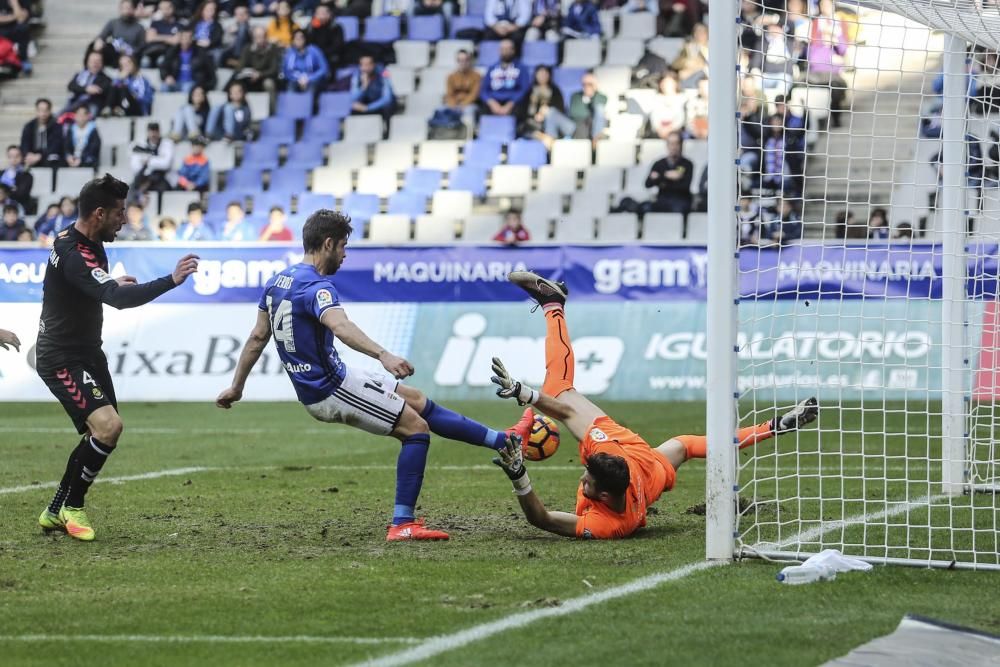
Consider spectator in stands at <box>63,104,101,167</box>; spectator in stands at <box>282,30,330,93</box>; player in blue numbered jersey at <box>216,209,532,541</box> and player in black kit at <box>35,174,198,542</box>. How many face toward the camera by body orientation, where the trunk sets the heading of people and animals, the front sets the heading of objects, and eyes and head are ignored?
2

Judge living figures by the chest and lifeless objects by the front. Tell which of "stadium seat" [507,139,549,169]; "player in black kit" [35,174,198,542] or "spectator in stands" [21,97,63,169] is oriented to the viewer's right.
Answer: the player in black kit

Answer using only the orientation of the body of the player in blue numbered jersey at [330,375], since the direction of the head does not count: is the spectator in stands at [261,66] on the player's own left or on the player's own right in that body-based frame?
on the player's own left

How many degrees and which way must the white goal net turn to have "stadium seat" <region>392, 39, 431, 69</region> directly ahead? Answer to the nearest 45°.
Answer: approximately 45° to its right

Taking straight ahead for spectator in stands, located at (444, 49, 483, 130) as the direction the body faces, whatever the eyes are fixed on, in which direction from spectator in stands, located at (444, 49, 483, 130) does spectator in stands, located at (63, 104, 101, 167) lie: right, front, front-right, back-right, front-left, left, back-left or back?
right

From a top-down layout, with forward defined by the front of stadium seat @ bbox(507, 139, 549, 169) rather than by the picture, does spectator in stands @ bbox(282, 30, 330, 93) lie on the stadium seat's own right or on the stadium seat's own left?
on the stadium seat's own right

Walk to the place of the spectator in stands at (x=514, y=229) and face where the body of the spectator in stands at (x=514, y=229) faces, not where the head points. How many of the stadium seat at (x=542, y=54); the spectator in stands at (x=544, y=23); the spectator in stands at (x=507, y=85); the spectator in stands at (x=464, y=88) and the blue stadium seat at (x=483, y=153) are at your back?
5

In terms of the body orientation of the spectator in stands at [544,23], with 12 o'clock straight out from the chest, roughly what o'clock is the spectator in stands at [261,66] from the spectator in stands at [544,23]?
the spectator in stands at [261,66] is roughly at 3 o'clock from the spectator in stands at [544,23].

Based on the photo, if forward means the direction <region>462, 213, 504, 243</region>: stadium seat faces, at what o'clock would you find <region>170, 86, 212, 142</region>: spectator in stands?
The spectator in stands is roughly at 4 o'clock from the stadium seat.

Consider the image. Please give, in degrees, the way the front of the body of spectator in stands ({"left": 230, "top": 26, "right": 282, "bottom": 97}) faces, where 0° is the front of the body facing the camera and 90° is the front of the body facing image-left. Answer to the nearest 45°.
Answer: approximately 0°

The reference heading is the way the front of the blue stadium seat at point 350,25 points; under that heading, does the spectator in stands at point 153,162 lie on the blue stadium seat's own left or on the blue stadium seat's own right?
on the blue stadium seat's own right
